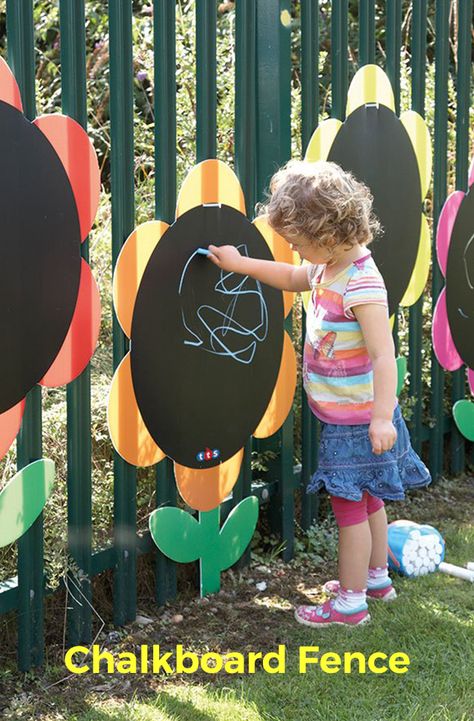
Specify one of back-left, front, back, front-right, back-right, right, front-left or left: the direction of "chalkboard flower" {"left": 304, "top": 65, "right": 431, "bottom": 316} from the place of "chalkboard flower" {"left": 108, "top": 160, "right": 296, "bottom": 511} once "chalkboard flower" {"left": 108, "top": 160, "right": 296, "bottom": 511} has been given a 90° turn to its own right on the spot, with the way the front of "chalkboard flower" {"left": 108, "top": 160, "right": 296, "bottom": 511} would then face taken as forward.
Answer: back

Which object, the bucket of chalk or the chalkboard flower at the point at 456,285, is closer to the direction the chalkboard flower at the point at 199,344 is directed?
the bucket of chalk

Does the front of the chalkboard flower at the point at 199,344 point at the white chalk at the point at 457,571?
no

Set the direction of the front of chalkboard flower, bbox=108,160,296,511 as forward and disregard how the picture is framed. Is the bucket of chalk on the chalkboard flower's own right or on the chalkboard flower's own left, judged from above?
on the chalkboard flower's own left

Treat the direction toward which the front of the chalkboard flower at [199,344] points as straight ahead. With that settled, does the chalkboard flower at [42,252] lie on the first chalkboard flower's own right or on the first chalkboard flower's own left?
on the first chalkboard flower's own right

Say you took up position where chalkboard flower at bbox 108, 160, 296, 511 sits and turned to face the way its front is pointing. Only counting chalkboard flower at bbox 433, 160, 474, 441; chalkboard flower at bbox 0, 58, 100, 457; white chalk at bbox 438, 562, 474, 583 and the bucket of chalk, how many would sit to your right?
1

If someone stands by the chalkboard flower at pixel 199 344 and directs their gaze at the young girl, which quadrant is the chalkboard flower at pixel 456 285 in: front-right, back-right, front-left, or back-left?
front-left

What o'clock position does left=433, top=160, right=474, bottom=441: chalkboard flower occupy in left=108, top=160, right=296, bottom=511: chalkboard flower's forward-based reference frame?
left=433, top=160, right=474, bottom=441: chalkboard flower is roughly at 9 o'clock from left=108, top=160, right=296, bottom=511: chalkboard flower.

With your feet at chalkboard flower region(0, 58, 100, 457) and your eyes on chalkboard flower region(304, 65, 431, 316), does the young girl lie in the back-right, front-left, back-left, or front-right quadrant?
front-right
